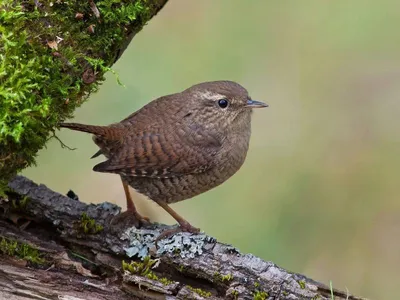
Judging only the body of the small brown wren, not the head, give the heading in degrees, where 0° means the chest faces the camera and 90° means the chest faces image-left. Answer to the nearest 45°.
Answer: approximately 270°
